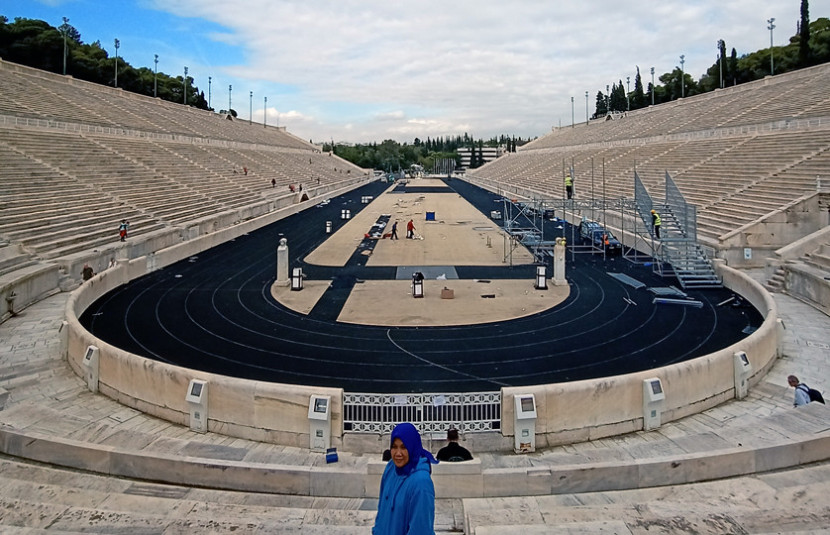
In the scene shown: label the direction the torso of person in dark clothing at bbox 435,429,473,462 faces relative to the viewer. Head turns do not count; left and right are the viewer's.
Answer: facing away from the viewer

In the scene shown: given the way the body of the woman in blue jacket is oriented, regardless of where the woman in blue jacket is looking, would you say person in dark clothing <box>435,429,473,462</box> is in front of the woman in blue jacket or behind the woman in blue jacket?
behind

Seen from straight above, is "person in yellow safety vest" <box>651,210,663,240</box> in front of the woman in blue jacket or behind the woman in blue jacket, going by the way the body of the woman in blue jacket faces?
behind

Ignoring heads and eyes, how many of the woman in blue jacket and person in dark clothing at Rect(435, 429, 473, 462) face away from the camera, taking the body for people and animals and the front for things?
1

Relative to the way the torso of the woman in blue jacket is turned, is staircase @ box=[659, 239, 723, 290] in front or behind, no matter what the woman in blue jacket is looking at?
behind
